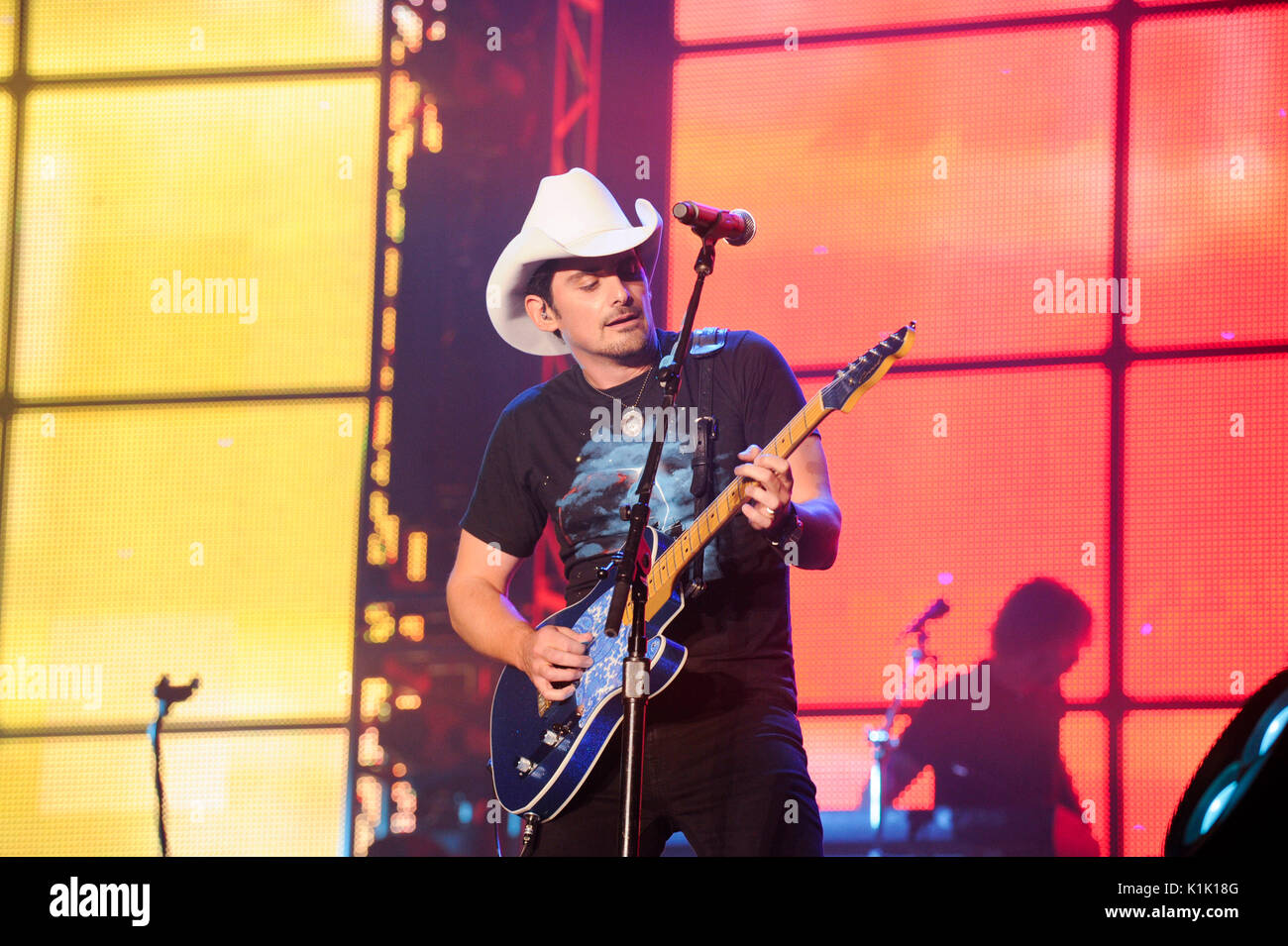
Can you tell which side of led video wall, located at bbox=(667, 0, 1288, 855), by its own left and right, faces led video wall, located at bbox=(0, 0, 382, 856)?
right

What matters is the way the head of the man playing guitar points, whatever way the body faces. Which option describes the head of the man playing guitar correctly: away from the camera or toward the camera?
toward the camera

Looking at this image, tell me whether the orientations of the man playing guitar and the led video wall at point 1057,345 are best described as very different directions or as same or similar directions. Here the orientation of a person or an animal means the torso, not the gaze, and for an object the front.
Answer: same or similar directions

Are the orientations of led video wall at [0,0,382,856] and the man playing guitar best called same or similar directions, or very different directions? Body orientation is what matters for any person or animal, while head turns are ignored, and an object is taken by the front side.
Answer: same or similar directions

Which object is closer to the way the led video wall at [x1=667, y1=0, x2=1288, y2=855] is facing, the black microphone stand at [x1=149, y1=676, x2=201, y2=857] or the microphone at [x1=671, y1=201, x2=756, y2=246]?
the microphone

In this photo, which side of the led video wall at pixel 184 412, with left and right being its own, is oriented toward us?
front

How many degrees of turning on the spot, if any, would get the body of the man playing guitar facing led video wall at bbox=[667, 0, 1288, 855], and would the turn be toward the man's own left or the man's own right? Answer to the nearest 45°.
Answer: approximately 135° to the man's own left

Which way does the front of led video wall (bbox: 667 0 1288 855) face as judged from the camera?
facing the viewer

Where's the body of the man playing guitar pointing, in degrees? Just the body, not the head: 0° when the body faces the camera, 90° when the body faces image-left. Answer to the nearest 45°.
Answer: approximately 0°
